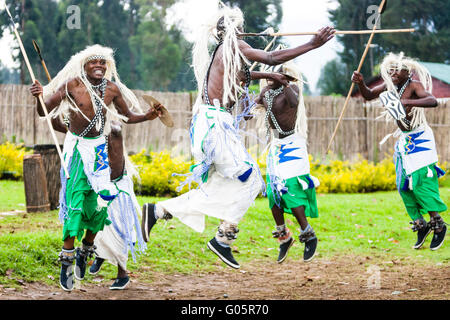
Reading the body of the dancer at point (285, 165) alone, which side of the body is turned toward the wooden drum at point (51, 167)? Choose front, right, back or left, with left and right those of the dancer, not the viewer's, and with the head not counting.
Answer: right

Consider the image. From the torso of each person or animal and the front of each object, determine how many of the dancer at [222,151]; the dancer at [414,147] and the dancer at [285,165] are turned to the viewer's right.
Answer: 1

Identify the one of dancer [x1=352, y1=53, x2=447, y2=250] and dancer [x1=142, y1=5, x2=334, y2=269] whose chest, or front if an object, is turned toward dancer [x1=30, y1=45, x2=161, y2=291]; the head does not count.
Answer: dancer [x1=352, y1=53, x2=447, y2=250]

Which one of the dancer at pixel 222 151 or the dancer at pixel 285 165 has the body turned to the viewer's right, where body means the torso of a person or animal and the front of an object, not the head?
the dancer at pixel 222 151

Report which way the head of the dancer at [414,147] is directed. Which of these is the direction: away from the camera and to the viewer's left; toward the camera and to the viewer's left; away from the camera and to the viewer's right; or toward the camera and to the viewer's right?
toward the camera and to the viewer's left

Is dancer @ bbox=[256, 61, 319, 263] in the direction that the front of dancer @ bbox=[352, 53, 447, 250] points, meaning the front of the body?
yes

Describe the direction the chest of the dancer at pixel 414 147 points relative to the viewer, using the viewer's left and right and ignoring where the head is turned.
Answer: facing the viewer and to the left of the viewer

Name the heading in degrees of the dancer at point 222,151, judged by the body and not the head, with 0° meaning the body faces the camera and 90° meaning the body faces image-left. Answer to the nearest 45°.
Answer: approximately 270°

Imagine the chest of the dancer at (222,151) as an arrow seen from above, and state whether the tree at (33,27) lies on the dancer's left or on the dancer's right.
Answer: on the dancer's left

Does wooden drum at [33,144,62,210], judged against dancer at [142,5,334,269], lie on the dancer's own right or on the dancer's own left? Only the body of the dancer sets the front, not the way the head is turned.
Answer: on the dancer's own left

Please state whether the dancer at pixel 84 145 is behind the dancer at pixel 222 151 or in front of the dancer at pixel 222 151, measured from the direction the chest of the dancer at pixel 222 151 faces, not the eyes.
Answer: behind
